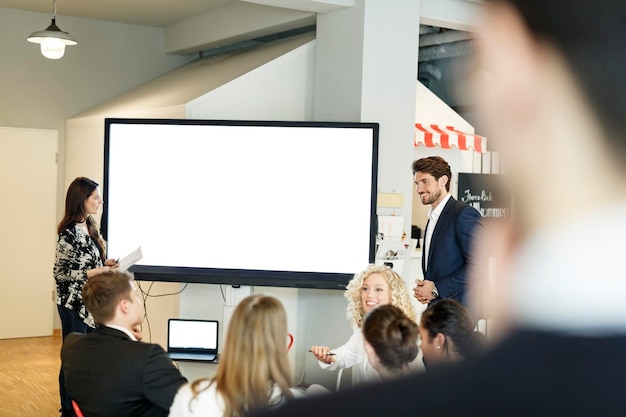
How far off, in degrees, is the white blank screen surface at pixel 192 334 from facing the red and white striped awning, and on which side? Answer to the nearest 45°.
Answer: approximately 135° to its left

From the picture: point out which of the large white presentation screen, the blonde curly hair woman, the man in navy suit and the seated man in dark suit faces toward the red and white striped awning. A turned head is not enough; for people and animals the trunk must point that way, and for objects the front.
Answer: the seated man in dark suit

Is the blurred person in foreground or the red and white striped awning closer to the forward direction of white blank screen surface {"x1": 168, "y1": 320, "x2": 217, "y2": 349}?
the blurred person in foreground

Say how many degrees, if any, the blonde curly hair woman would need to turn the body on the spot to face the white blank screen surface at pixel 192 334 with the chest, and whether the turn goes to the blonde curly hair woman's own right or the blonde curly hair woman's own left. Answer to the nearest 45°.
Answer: approximately 90° to the blonde curly hair woman's own right

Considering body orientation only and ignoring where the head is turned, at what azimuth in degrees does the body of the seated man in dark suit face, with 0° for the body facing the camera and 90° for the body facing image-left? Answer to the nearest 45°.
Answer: approximately 225°

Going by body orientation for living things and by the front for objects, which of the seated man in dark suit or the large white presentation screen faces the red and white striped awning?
the seated man in dark suit

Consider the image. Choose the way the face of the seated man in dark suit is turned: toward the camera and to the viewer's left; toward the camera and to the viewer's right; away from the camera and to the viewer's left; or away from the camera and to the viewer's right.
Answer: away from the camera and to the viewer's right

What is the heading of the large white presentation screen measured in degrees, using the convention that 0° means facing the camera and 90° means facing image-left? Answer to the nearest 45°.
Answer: approximately 0°

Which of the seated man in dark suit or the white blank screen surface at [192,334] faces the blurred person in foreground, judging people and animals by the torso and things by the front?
the white blank screen surface

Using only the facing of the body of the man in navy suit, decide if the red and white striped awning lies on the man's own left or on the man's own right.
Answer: on the man's own right
